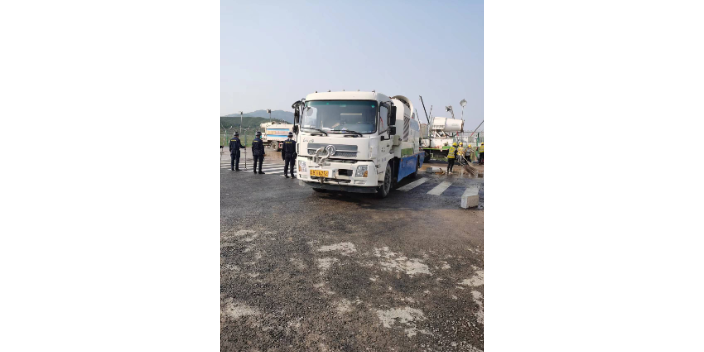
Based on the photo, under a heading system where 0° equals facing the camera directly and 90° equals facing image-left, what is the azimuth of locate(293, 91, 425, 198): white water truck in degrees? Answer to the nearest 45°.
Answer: approximately 45°
